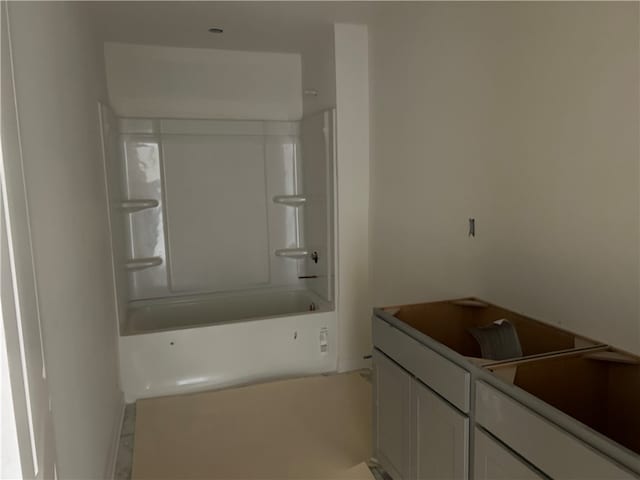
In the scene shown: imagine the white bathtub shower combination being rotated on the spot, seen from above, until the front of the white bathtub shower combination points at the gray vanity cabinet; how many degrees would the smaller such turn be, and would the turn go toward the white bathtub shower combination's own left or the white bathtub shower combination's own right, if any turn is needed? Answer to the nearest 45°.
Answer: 0° — it already faces it

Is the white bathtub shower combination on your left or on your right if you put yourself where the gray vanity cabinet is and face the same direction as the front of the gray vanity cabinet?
on your right

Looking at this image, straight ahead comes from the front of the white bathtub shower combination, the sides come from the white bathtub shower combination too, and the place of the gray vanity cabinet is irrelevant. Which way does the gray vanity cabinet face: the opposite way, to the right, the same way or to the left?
to the right

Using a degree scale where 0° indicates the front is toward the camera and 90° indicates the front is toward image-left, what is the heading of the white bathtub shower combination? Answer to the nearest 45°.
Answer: approximately 0°
